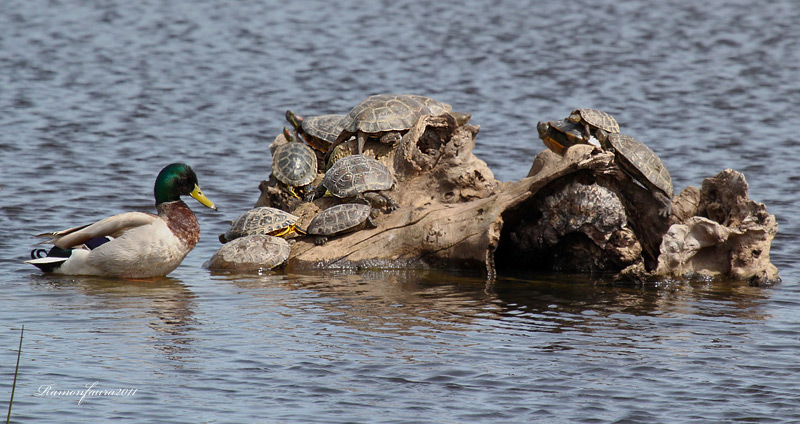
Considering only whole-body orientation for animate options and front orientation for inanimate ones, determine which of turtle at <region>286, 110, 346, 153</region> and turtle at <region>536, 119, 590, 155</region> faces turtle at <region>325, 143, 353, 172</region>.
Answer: turtle at <region>536, 119, 590, 155</region>

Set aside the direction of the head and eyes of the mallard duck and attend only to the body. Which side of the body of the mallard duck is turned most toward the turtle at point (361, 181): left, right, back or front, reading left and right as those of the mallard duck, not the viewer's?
front

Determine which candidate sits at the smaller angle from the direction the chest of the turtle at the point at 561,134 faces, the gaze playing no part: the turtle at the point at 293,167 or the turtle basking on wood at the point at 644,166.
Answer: the turtle

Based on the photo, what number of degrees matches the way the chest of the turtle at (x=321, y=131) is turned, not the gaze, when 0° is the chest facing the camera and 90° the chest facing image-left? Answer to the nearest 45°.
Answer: approximately 90°

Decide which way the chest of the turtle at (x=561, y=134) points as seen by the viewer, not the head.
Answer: to the viewer's left

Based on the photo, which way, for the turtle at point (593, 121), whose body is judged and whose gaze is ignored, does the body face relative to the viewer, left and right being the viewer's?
facing to the left of the viewer

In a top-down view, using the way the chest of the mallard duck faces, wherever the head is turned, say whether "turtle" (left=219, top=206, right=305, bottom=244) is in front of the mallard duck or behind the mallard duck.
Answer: in front
